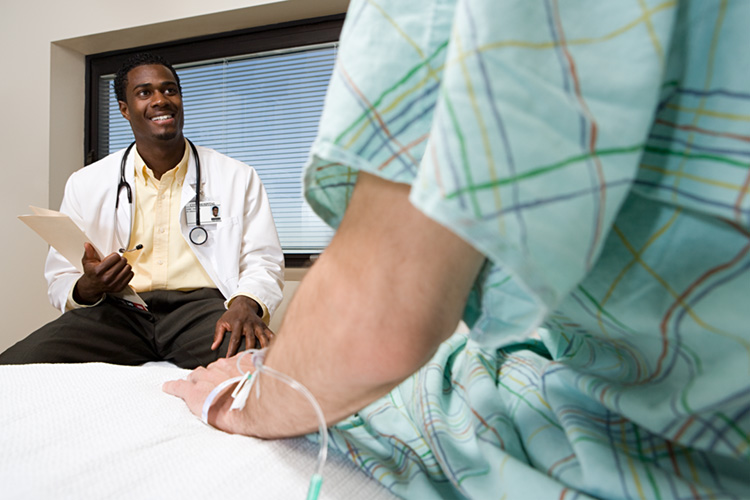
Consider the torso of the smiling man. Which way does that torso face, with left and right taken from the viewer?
facing the viewer

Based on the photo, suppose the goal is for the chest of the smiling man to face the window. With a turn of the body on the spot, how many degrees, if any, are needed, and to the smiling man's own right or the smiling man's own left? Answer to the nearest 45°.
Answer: approximately 135° to the smiling man's own left

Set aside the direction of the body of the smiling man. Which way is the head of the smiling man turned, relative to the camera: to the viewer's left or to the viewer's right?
to the viewer's right
